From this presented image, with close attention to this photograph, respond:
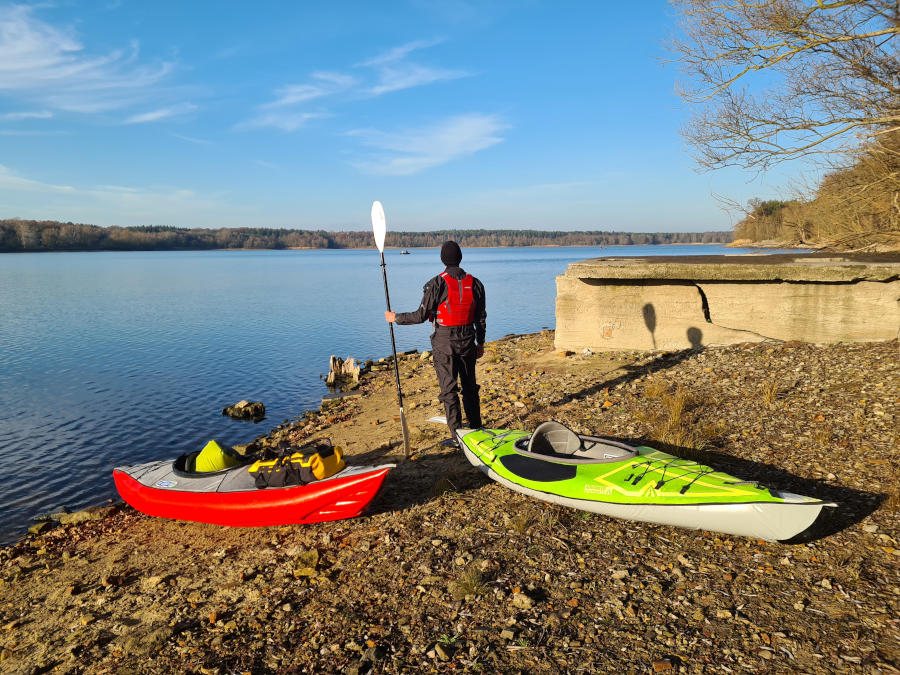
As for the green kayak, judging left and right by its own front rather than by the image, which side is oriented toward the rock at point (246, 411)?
back

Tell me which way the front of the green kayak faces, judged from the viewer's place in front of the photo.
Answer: facing the viewer and to the right of the viewer

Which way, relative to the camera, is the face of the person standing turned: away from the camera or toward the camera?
away from the camera

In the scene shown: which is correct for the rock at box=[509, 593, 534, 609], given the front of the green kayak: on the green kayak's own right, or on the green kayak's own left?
on the green kayak's own right

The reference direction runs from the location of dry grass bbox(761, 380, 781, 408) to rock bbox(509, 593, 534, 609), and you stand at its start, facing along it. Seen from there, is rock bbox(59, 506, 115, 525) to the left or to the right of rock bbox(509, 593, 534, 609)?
right

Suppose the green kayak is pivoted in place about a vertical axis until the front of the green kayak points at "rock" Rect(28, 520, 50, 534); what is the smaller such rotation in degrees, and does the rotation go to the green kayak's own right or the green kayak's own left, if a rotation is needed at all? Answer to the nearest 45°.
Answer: approximately 135° to the green kayak's own right

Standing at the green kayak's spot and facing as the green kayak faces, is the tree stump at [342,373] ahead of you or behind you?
behind
